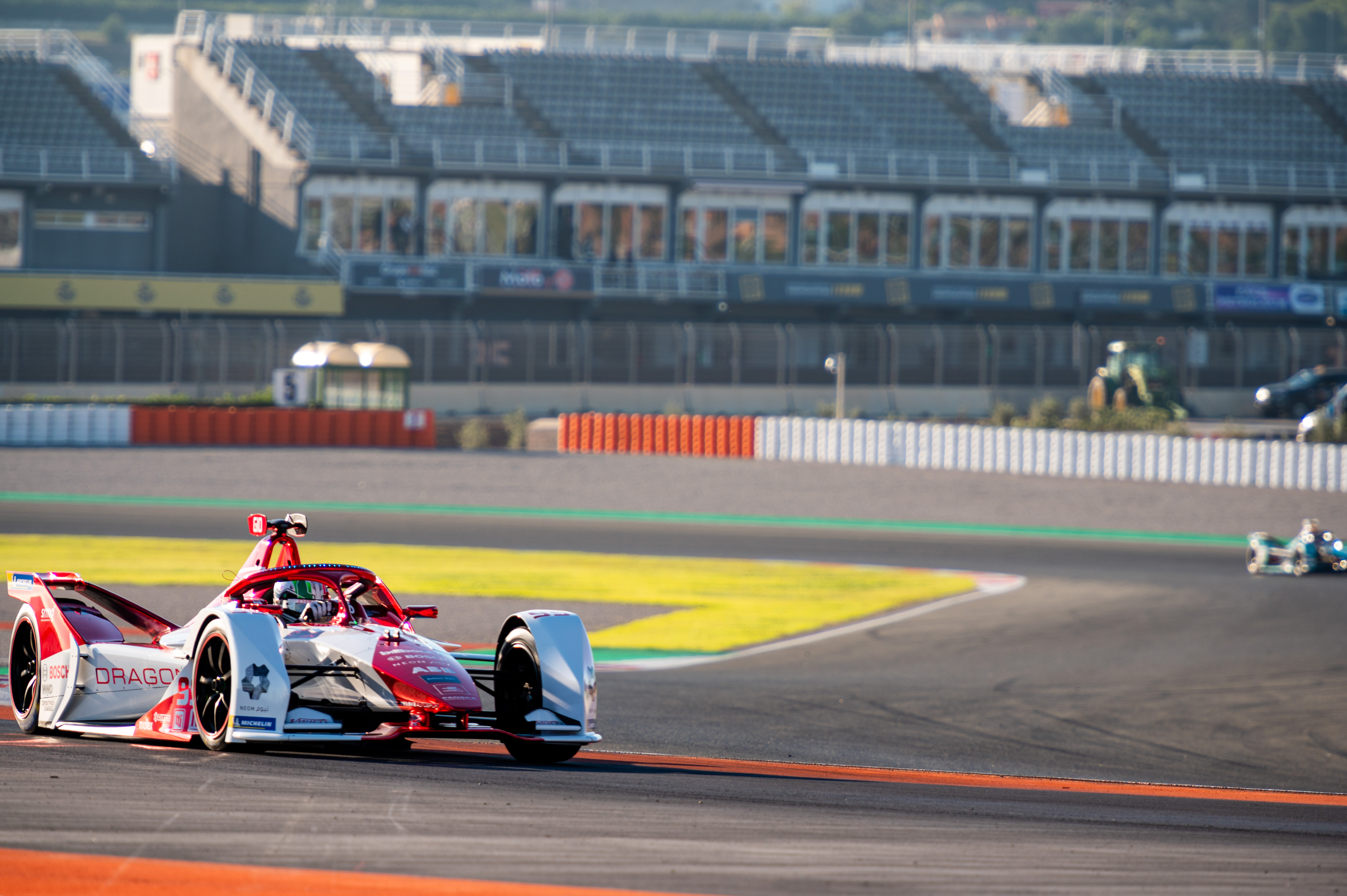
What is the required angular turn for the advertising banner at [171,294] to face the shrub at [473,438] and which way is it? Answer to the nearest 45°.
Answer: approximately 45° to its left

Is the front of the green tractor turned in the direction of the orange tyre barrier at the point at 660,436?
yes

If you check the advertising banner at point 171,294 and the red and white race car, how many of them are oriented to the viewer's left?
0

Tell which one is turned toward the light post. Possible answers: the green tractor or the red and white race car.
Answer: the green tractor

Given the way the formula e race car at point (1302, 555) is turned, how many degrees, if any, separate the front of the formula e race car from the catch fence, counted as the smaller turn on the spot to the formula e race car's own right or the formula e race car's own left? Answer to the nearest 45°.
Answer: approximately 90° to the formula e race car's own right

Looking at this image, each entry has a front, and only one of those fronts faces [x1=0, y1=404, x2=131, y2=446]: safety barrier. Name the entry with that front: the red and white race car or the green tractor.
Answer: the green tractor

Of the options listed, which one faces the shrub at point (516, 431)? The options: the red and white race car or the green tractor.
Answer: the green tractor

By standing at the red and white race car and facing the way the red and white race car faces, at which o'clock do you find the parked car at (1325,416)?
The parked car is roughly at 9 o'clock from the red and white race car.

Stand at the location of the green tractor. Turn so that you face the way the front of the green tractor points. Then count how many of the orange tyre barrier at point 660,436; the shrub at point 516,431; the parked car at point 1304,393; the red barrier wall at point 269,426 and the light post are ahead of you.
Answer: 4

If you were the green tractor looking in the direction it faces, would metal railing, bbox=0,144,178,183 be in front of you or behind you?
in front
